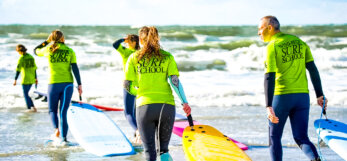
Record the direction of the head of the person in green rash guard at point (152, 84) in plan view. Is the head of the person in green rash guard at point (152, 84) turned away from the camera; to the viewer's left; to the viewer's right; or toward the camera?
away from the camera

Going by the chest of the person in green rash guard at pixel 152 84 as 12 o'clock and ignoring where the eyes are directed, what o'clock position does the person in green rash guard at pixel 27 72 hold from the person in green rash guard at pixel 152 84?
the person in green rash guard at pixel 27 72 is roughly at 11 o'clock from the person in green rash guard at pixel 152 84.

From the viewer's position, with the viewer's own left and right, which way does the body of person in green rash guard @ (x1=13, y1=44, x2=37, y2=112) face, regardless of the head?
facing away from the viewer and to the left of the viewer

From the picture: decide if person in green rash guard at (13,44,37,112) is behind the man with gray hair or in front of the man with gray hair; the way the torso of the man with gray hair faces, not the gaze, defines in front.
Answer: in front

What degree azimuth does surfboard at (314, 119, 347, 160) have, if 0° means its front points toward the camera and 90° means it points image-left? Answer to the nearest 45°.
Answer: approximately 315°

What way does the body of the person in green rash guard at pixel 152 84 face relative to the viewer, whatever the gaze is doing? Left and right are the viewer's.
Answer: facing away from the viewer

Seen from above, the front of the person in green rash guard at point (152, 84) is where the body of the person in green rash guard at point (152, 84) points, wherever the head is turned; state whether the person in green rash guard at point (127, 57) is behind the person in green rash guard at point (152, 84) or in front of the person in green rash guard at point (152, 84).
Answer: in front

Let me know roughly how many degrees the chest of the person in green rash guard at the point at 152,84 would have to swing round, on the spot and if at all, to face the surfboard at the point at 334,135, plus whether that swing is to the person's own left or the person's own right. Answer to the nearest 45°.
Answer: approximately 90° to the person's own right

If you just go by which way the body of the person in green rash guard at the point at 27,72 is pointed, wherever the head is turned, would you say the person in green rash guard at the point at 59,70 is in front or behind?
behind

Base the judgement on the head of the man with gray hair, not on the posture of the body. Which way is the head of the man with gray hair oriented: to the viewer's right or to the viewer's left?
to the viewer's left

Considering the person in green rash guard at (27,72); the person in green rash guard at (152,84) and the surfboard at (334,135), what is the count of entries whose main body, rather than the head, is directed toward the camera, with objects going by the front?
0

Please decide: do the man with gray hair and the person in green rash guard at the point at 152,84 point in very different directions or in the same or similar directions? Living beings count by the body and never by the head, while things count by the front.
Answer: same or similar directions

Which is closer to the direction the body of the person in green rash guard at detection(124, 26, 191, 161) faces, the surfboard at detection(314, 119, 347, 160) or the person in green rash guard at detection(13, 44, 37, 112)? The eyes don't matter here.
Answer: the person in green rash guard

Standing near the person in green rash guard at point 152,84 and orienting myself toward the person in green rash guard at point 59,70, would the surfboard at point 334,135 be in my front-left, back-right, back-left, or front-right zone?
back-right

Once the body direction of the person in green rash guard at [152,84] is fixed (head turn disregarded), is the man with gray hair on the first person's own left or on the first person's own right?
on the first person's own right
